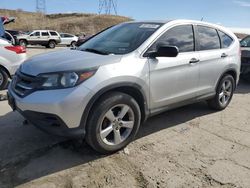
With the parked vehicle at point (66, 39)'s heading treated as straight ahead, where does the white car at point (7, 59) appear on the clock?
The white car is roughly at 9 o'clock from the parked vehicle.

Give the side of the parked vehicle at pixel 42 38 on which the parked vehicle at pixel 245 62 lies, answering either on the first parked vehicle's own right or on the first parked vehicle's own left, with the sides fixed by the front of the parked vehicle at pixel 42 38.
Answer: on the first parked vehicle's own left

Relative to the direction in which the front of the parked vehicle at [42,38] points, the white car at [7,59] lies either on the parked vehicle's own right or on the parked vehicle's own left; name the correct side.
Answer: on the parked vehicle's own left

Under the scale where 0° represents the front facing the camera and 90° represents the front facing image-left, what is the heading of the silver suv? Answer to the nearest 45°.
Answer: approximately 45°

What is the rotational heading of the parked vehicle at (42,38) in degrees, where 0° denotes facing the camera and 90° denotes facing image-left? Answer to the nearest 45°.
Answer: approximately 90°

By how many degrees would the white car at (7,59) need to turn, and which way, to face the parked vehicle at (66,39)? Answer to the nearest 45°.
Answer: approximately 90° to its right

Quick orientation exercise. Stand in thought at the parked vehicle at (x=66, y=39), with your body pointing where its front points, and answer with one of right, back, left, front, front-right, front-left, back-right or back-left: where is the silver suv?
left

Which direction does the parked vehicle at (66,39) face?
to the viewer's left

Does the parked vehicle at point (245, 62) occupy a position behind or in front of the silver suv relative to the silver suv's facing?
behind
